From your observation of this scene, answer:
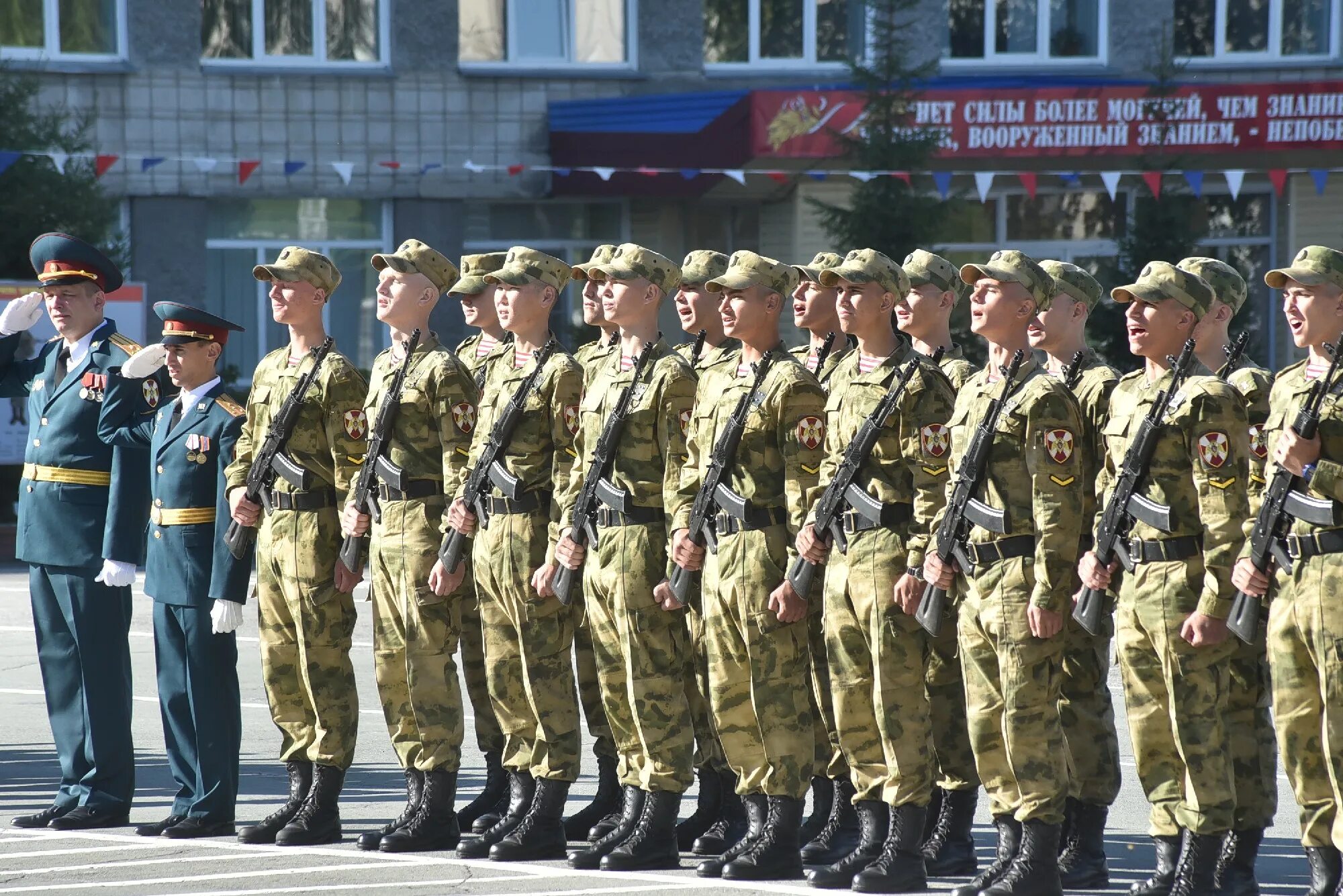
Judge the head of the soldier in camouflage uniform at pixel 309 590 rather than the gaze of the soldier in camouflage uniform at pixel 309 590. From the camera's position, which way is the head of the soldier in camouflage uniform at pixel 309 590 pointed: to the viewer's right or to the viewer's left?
to the viewer's left

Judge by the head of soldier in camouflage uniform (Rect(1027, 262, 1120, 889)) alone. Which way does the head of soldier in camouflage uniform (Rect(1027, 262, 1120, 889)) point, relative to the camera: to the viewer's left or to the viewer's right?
to the viewer's left

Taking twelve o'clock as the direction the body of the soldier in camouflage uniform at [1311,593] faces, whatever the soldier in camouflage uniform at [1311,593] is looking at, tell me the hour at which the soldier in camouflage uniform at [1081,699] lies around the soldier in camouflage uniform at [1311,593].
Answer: the soldier in camouflage uniform at [1081,699] is roughly at 3 o'clock from the soldier in camouflage uniform at [1311,593].

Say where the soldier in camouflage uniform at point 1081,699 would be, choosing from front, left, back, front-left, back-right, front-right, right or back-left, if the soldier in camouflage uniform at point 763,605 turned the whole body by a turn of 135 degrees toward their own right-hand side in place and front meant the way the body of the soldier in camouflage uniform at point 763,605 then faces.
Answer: right

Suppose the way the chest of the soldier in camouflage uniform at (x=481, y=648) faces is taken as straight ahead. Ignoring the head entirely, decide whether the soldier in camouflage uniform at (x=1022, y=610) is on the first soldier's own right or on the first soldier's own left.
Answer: on the first soldier's own left

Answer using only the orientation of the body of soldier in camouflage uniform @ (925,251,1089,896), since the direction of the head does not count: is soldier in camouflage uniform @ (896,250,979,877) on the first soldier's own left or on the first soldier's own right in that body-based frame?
on the first soldier's own right

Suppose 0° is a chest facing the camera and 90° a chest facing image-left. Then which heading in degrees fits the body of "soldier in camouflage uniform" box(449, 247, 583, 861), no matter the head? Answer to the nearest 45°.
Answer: approximately 45°

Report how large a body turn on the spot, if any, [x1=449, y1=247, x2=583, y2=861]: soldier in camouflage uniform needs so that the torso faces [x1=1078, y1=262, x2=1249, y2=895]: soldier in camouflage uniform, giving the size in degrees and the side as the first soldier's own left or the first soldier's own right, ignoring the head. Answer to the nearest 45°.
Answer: approximately 90° to the first soldier's own left

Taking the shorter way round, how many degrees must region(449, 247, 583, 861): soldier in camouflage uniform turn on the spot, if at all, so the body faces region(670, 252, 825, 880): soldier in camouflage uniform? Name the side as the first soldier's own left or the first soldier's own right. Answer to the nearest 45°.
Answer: approximately 90° to the first soldier's own left

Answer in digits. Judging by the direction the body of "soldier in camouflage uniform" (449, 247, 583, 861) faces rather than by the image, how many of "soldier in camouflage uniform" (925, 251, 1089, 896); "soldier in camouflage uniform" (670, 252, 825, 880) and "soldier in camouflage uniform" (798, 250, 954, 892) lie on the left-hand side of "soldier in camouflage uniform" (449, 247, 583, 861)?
3

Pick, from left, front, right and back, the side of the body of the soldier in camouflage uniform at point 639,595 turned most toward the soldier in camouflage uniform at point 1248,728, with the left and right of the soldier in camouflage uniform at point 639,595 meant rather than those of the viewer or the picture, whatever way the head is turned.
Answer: left
